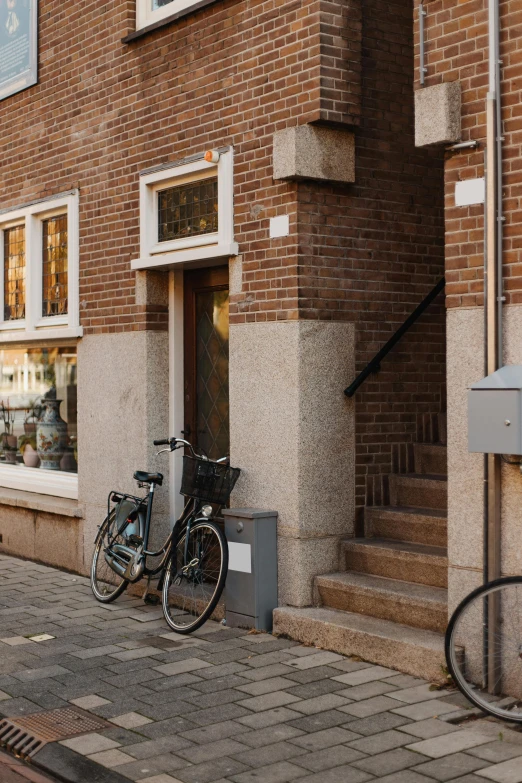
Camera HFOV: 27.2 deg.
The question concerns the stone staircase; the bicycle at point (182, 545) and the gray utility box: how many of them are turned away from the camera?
0

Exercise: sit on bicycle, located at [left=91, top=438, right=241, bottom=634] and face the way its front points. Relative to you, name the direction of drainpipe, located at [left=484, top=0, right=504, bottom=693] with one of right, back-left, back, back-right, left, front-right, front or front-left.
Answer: front

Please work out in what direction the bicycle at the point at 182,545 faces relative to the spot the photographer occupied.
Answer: facing the viewer and to the right of the viewer

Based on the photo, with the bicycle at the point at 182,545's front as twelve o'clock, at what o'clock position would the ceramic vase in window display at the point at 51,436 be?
The ceramic vase in window display is roughly at 7 o'clock from the bicycle.

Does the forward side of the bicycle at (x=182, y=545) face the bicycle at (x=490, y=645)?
yes

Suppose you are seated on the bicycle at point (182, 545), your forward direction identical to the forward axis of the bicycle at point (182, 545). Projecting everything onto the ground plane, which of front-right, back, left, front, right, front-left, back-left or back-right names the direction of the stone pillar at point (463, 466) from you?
front

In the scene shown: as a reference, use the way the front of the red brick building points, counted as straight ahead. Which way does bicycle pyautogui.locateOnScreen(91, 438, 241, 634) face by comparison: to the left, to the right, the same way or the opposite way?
to the left

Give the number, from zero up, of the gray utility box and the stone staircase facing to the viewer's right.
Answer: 0

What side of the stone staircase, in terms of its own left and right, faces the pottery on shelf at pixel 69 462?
right

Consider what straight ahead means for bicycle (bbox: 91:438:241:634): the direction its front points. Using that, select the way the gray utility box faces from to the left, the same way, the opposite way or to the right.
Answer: to the right

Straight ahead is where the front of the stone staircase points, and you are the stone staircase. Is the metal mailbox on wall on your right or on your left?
on your left

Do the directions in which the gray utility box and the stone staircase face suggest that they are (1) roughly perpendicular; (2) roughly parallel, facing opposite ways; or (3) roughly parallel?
roughly parallel

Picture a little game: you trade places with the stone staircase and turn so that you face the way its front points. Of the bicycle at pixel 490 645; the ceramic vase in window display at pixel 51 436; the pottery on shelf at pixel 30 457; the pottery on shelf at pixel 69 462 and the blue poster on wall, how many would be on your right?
4

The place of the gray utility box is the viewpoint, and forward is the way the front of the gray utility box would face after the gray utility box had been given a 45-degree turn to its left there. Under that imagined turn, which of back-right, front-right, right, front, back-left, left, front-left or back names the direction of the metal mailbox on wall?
front-left

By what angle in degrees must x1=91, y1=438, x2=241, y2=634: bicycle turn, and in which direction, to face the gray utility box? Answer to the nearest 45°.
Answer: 0° — it already faces it

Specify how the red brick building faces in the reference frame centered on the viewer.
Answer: facing the viewer and to the left of the viewer
